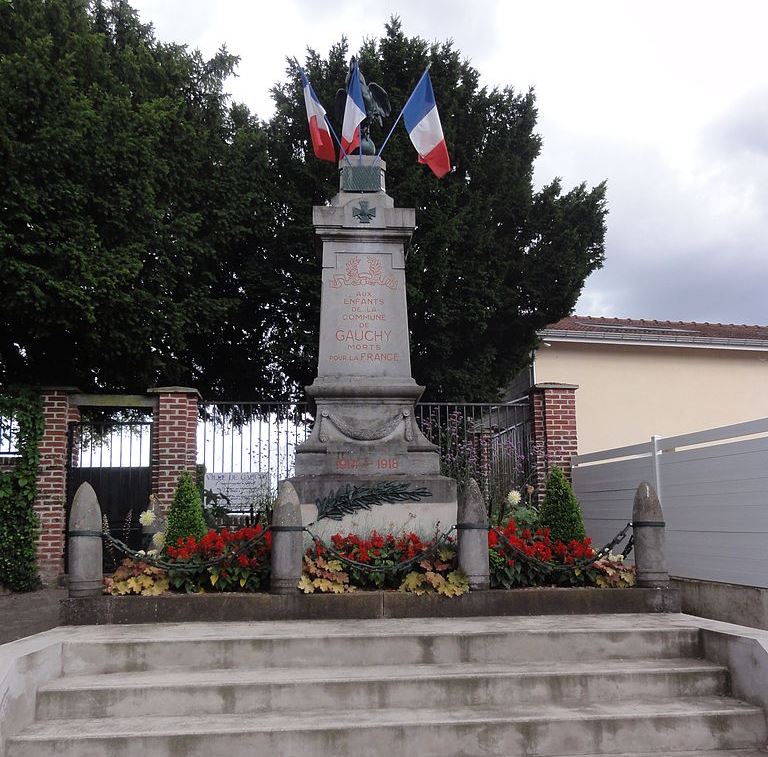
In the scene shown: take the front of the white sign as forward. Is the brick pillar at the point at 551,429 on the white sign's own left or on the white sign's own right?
on the white sign's own left

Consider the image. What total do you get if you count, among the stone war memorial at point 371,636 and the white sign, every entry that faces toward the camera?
2

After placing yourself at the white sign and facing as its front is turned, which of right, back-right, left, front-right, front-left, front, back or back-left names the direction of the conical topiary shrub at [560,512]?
front-left

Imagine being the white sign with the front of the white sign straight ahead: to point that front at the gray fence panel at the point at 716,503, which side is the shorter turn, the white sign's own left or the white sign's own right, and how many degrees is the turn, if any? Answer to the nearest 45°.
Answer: approximately 45° to the white sign's own left

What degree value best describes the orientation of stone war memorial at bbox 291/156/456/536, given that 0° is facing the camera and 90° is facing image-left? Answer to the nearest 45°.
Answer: approximately 0°

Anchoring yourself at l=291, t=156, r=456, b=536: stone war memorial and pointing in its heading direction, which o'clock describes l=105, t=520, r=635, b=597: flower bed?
The flower bed is roughly at 12 o'clock from the stone war memorial.

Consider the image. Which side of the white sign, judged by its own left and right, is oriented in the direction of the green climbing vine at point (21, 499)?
right
